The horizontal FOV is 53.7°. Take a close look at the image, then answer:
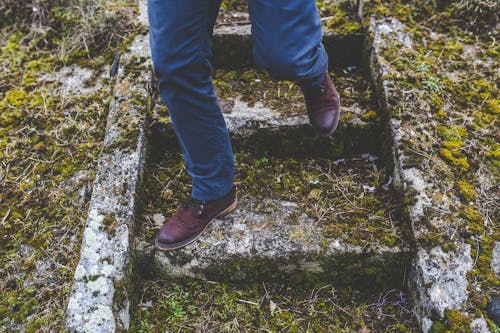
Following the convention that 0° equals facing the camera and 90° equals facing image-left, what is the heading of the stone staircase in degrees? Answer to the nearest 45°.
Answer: approximately 0°
